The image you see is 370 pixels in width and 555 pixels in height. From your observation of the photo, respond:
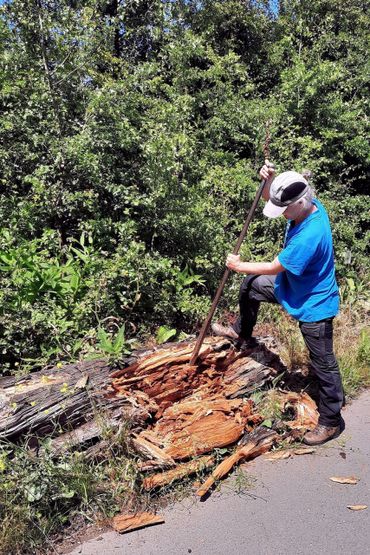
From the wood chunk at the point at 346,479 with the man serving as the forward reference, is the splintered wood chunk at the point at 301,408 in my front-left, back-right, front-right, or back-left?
front-left

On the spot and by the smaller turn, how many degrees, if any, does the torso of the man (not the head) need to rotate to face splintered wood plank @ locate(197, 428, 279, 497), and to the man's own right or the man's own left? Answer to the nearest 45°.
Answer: approximately 45° to the man's own left

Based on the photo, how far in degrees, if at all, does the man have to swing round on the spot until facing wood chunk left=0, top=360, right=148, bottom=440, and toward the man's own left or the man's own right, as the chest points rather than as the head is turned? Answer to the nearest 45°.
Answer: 0° — they already face it

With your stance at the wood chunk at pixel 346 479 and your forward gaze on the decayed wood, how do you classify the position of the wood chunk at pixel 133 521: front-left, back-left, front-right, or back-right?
front-left

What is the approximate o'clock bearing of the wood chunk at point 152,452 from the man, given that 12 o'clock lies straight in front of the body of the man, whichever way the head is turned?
The wood chunk is roughly at 11 o'clock from the man.

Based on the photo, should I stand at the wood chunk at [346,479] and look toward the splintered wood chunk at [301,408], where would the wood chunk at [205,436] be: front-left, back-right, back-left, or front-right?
front-left

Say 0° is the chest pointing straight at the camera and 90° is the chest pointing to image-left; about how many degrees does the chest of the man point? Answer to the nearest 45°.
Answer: approximately 90°

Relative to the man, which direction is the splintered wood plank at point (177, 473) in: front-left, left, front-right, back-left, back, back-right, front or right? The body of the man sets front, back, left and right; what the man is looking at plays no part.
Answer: front-left
